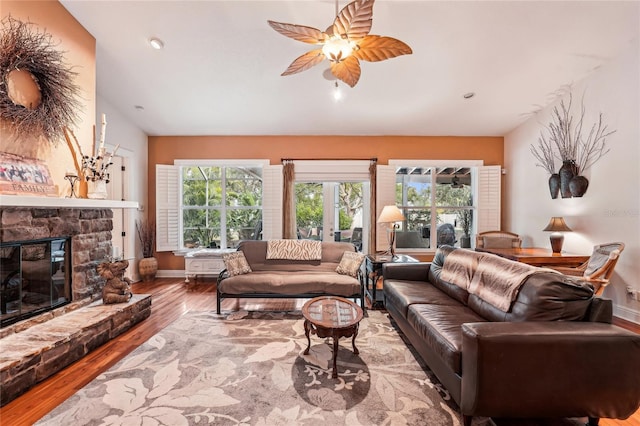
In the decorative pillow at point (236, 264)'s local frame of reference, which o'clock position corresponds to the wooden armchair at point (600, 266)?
The wooden armchair is roughly at 10 o'clock from the decorative pillow.

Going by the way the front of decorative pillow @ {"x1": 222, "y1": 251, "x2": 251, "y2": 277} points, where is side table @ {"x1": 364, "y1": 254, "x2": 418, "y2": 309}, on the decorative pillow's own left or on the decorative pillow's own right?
on the decorative pillow's own left

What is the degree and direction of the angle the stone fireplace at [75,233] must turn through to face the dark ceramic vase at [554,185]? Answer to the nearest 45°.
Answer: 0° — it already faces it

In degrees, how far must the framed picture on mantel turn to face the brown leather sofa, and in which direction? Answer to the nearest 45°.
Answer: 0° — it already faces it

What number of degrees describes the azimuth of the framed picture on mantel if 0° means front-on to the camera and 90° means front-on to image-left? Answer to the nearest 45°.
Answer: approximately 315°

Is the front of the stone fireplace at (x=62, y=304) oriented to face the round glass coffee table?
yes

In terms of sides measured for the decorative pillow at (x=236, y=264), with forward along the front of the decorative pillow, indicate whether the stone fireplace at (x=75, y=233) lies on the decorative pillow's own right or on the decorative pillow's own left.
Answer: on the decorative pillow's own right
